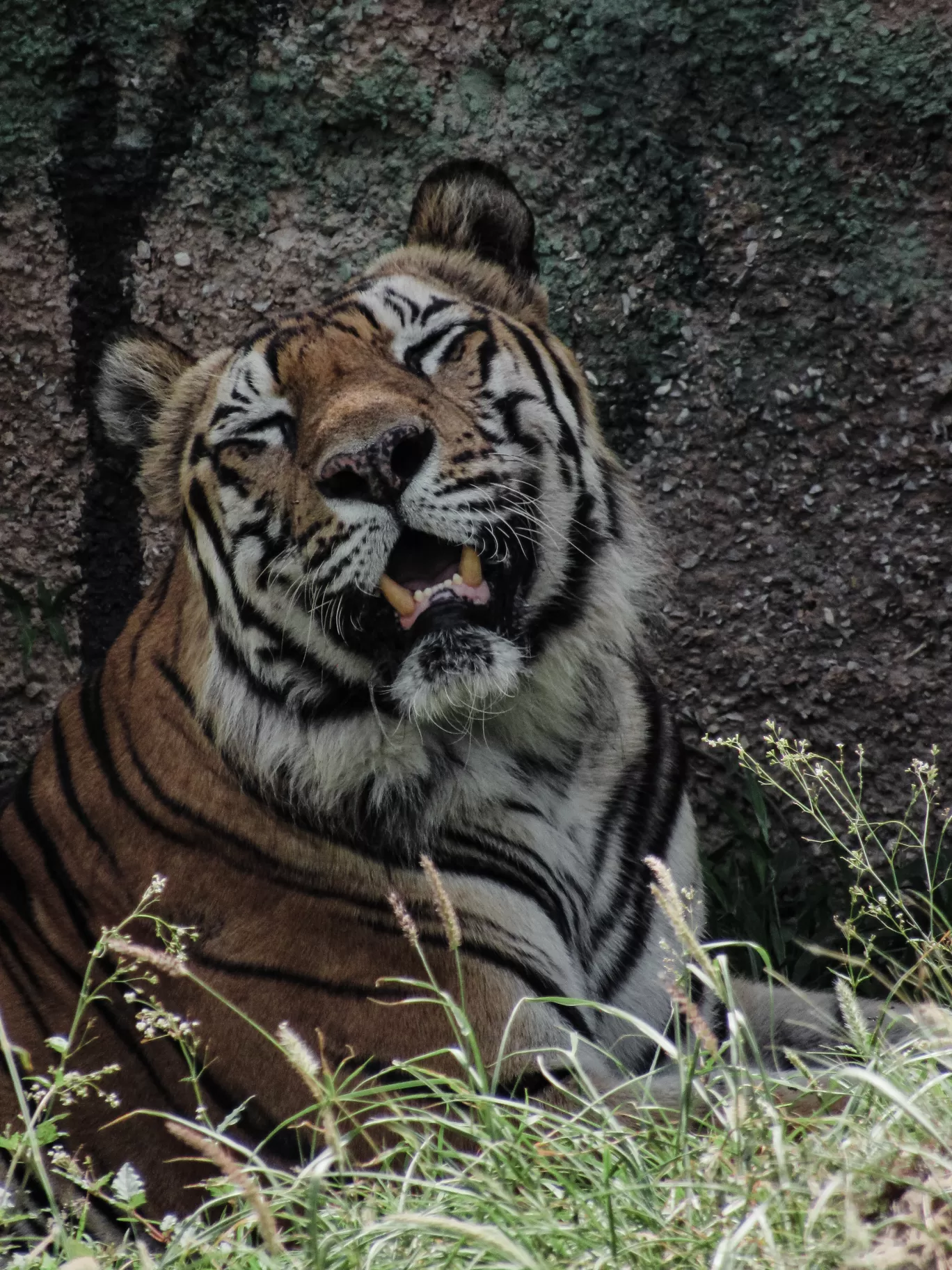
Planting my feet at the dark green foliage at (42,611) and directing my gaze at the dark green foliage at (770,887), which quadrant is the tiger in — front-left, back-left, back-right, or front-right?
front-right

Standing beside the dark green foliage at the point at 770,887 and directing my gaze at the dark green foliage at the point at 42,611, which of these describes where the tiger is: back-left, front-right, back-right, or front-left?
front-left

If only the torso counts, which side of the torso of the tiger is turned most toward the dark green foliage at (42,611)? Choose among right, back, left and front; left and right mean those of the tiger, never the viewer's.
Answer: back

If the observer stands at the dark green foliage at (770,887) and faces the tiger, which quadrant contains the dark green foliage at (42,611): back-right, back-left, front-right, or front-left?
front-right

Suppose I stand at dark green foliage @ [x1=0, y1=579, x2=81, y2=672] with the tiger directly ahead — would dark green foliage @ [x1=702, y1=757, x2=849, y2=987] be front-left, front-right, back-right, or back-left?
front-left

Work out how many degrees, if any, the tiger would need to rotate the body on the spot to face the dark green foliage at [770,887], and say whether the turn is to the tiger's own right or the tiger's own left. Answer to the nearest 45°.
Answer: approximately 90° to the tiger's own left

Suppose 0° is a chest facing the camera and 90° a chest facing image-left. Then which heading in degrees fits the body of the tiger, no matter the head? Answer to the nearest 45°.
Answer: approximately 315°
